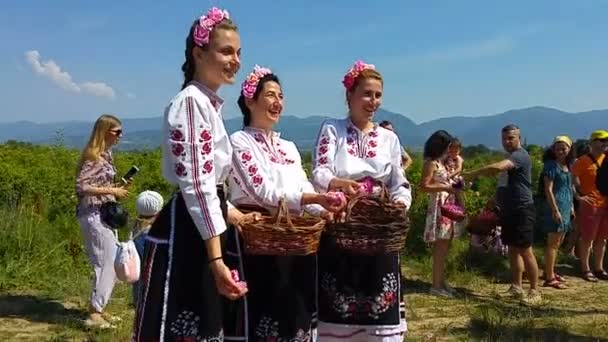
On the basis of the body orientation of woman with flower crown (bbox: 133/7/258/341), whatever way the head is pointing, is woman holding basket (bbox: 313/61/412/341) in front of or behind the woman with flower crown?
in front

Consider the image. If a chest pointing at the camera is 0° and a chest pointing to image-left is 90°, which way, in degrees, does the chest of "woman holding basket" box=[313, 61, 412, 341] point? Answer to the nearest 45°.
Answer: approximately 0°

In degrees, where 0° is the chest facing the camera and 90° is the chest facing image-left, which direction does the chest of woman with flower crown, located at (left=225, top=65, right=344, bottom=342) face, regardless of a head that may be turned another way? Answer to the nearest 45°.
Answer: approximately 315°

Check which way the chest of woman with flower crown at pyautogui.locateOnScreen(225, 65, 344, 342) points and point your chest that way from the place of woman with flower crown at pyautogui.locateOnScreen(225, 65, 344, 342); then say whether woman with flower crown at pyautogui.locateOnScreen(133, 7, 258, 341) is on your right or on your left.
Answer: on your right

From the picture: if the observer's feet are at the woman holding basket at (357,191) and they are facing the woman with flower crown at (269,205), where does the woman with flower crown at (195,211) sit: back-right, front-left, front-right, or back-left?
front-left

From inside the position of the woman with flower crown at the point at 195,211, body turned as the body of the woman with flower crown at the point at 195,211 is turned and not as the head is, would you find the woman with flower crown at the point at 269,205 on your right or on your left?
on your left

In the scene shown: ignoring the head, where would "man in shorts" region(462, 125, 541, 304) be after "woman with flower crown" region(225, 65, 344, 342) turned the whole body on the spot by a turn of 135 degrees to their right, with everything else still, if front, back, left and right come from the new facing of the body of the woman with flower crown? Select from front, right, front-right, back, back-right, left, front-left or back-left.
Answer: back-right

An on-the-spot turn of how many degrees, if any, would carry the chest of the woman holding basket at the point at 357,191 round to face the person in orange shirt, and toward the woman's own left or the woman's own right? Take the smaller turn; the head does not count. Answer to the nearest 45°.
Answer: approximately 135° to the woman's own left

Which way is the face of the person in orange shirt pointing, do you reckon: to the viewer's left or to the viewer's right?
to the viewer's left

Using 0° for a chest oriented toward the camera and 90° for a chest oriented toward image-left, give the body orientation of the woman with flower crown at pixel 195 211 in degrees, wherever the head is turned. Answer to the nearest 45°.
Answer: approximately 270°

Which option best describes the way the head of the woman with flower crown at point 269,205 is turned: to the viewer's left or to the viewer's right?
to the viewer's right

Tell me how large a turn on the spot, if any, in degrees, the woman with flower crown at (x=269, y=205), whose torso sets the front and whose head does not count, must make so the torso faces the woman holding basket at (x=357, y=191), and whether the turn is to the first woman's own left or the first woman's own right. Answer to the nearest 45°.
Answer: approximately 90° to the first woman's own left

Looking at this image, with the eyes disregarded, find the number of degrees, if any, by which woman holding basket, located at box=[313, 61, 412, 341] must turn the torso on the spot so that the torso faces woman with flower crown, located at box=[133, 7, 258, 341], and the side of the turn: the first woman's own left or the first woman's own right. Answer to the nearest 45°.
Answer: approximately 45° to the first woman's own right

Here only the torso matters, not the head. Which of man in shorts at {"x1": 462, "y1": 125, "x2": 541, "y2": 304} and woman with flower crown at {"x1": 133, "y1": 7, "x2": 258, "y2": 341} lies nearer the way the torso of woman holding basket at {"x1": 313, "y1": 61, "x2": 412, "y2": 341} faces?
the woman with flower crown

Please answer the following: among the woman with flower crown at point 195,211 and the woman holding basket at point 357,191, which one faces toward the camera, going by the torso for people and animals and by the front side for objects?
the woman holding basket

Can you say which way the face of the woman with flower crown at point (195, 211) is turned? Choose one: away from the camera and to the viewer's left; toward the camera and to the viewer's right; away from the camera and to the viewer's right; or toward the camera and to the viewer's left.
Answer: toward the camera and to the viewer's right
